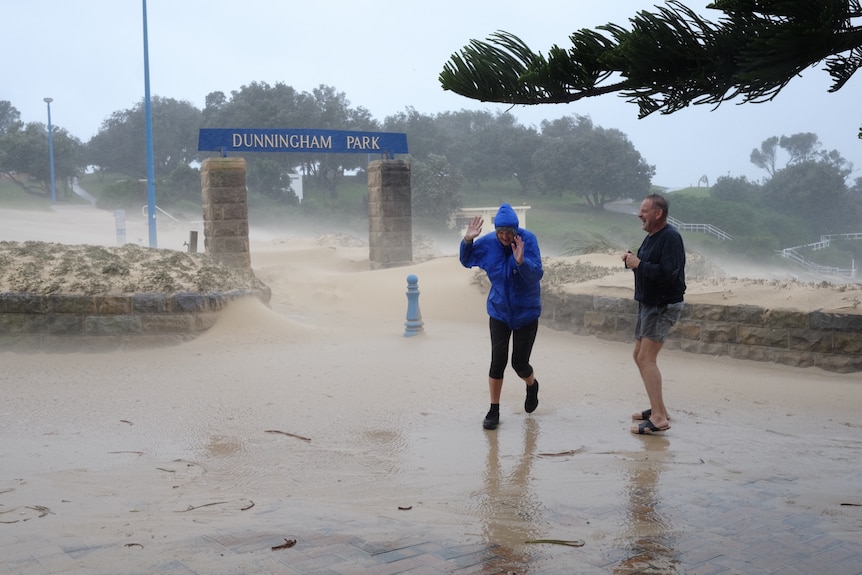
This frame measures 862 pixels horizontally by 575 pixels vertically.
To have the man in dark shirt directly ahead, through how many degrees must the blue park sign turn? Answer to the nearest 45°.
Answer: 0° — it already faces them

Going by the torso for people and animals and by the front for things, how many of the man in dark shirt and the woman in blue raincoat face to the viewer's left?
1

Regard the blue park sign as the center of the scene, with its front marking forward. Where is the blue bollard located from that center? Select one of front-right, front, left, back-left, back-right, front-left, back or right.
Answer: front

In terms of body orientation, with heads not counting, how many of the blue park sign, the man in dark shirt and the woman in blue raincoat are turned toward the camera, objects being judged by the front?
2

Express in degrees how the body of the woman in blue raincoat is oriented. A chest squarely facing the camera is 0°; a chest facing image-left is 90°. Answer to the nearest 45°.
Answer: approximately 0°

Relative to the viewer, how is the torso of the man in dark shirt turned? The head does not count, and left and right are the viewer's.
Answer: facing to the left of the viewer

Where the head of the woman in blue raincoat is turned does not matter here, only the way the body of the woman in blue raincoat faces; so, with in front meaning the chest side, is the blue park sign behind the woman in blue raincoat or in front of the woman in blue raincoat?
behind

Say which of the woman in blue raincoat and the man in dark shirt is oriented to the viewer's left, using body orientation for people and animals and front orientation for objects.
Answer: the man in dark shirt

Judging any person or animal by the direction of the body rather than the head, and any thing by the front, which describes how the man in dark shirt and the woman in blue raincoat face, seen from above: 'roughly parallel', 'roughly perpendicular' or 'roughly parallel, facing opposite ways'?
roughly perpendicular

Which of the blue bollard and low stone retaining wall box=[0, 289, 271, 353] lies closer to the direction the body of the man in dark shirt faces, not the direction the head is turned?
the low stone retaining wall

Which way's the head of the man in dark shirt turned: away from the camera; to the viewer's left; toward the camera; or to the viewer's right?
to the viewer's left
